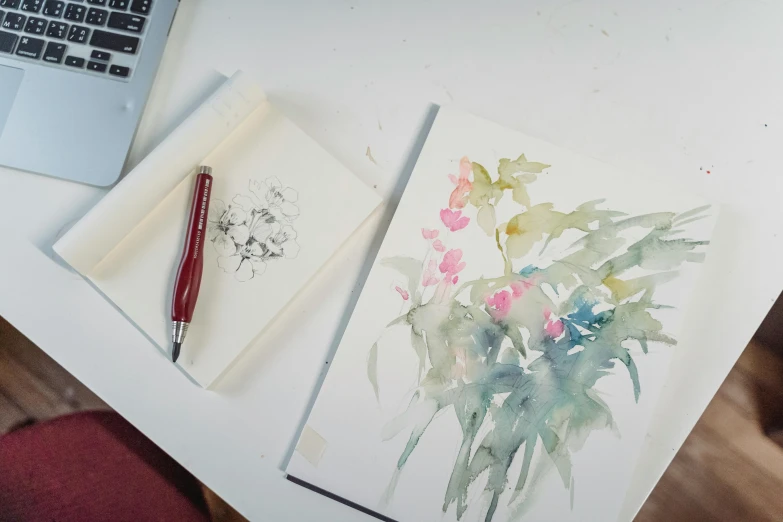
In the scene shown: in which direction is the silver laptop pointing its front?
toward the camera
